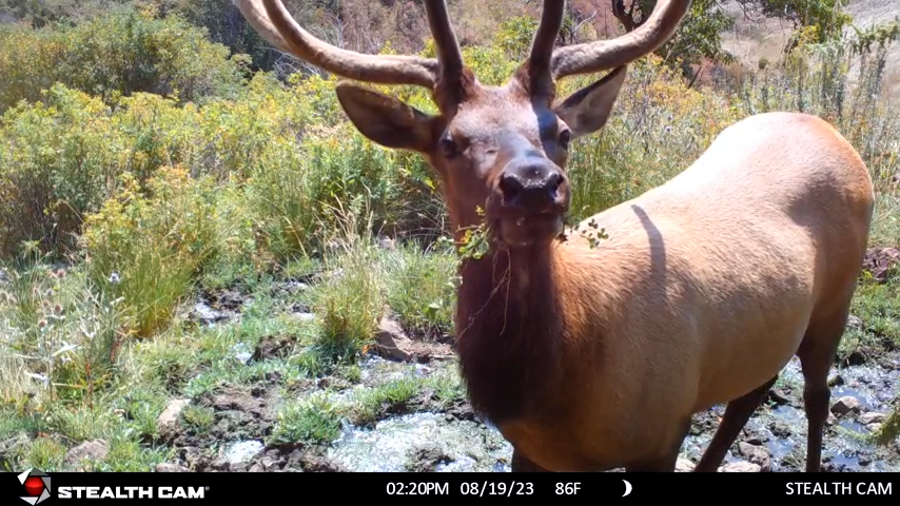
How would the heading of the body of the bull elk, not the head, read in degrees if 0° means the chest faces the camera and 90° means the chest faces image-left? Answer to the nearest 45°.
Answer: approximately 45°

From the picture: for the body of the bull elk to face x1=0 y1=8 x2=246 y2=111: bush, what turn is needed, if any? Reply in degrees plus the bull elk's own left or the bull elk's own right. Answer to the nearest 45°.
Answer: approximately 90° to the bull elk's own right

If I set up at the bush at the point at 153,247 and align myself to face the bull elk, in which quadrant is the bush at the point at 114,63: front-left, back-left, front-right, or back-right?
back-left

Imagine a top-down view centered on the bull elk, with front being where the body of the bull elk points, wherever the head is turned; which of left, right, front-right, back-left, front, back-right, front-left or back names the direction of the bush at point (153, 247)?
right
